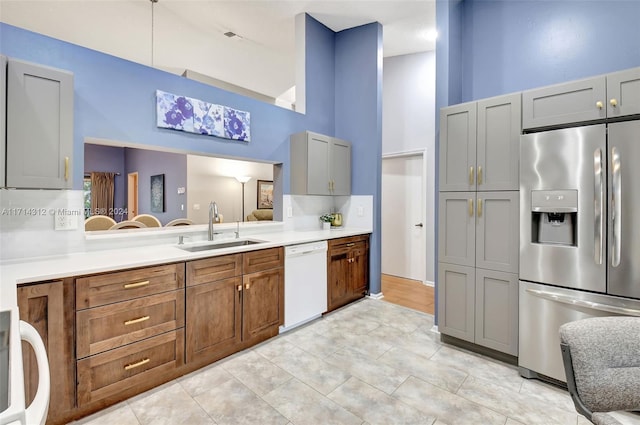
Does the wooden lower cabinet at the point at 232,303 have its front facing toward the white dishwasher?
no

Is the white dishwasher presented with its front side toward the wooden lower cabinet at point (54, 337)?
no

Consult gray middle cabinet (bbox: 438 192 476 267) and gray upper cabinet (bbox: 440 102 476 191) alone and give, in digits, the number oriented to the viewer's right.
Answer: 0

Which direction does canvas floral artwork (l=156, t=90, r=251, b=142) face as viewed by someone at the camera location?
facing the viewer and to the right of the viewer

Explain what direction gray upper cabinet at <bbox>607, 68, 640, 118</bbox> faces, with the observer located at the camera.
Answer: facing the viewer and to the left of the viewer

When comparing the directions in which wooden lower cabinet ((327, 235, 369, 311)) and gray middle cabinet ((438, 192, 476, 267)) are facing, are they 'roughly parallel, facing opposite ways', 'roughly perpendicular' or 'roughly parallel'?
roughly perpendicular

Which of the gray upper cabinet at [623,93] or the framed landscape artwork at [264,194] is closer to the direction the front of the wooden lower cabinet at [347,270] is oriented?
the gray upper cabinet

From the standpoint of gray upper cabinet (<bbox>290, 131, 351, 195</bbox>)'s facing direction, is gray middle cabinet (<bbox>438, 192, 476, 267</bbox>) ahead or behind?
ahead

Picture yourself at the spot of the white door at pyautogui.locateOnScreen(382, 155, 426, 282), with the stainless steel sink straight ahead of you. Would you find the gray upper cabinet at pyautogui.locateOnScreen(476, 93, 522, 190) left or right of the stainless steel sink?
left

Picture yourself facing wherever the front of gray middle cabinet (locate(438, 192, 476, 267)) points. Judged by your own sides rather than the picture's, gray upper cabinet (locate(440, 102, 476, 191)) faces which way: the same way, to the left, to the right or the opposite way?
the same way

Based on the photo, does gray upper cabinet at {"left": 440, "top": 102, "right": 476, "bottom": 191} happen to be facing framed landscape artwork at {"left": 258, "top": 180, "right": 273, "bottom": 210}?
no

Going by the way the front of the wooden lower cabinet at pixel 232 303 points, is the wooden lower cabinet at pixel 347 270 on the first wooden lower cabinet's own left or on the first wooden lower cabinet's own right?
on the first wooden lower cabinet's own left

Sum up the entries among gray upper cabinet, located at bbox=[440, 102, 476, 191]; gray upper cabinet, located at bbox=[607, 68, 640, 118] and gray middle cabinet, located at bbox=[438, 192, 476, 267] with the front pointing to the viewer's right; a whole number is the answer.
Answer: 0

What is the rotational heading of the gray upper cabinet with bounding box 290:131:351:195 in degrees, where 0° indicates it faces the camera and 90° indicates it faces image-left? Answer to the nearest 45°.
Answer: approximately 315°
